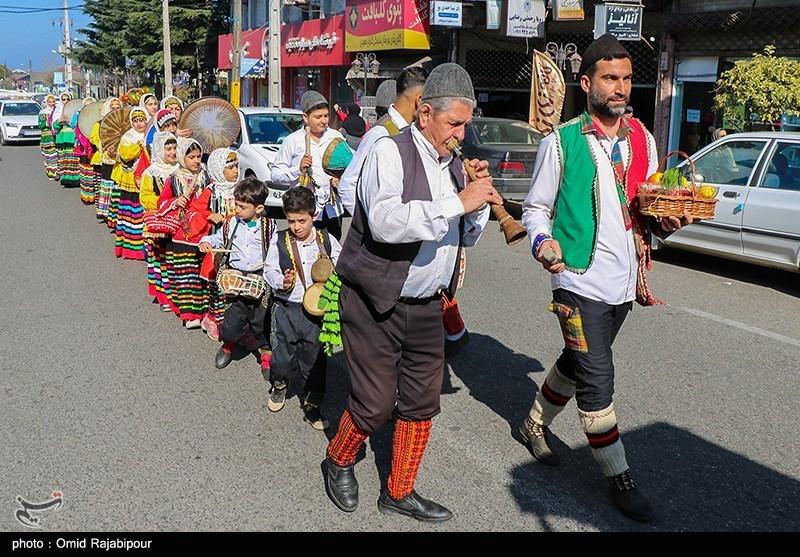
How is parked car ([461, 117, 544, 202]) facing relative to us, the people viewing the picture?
facing away from the viewer and to the left of the viewer

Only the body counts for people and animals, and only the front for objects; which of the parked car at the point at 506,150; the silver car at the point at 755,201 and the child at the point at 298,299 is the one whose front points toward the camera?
the child

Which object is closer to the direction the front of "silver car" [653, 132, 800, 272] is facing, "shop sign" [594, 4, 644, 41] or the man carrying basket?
the shop sign

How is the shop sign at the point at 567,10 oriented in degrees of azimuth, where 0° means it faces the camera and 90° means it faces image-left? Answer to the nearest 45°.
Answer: approximately 0°

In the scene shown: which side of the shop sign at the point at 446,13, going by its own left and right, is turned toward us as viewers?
front

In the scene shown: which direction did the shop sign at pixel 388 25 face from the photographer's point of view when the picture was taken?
facing the viewer and to the left of the viewer

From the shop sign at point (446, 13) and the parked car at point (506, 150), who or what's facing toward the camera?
the shop sign

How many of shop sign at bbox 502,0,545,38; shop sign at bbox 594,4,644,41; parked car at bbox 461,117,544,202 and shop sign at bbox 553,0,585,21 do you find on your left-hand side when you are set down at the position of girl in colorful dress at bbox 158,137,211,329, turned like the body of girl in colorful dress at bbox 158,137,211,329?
4

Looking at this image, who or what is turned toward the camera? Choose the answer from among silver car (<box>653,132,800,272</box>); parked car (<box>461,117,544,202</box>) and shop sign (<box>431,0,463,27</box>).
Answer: the shop sign

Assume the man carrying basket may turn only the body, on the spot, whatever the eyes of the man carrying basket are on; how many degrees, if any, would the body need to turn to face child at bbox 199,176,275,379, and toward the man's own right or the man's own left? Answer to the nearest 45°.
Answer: approximately 180°

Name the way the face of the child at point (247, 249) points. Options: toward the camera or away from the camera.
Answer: toward the camera

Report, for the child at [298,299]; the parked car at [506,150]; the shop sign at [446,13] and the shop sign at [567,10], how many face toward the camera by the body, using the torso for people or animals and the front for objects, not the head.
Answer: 3

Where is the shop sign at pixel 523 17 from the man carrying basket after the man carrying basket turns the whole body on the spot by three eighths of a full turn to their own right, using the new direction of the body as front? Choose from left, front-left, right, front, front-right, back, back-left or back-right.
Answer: right

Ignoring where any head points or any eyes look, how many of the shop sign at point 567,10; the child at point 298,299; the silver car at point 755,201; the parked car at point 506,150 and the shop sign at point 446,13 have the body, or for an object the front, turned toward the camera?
3

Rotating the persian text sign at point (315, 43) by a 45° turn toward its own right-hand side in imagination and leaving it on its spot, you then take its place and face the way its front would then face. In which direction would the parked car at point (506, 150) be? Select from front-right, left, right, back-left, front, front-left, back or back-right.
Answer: left

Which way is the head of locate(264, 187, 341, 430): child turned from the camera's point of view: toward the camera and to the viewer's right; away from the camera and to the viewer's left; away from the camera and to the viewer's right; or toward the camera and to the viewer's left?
toward the camera and to the viewer's left

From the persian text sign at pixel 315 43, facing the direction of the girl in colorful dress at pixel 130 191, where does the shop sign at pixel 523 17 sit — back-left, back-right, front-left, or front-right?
front-left

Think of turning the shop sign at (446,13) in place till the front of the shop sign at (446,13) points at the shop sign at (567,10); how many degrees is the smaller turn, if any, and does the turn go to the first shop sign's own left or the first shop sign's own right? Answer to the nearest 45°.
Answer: approximately 45° to the first shop sign's own left

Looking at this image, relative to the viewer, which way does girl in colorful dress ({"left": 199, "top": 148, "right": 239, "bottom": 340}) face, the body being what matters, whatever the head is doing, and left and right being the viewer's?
facing the viewer and to the right of the viewer

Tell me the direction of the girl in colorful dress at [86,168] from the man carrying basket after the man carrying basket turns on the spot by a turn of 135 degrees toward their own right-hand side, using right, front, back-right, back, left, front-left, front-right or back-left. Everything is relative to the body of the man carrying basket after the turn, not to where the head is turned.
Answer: front-right

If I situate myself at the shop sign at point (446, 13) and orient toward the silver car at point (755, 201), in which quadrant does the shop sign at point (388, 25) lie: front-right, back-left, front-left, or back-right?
back-right
